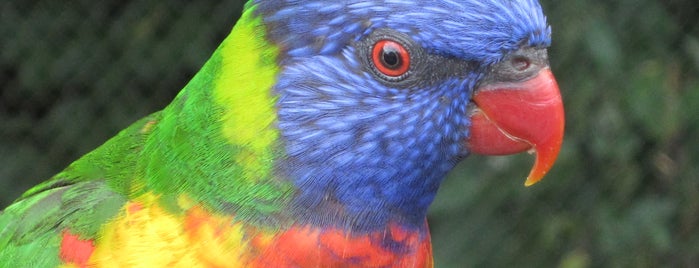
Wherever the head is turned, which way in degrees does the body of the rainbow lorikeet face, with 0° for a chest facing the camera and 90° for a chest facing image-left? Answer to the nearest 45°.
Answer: approximately 270°
